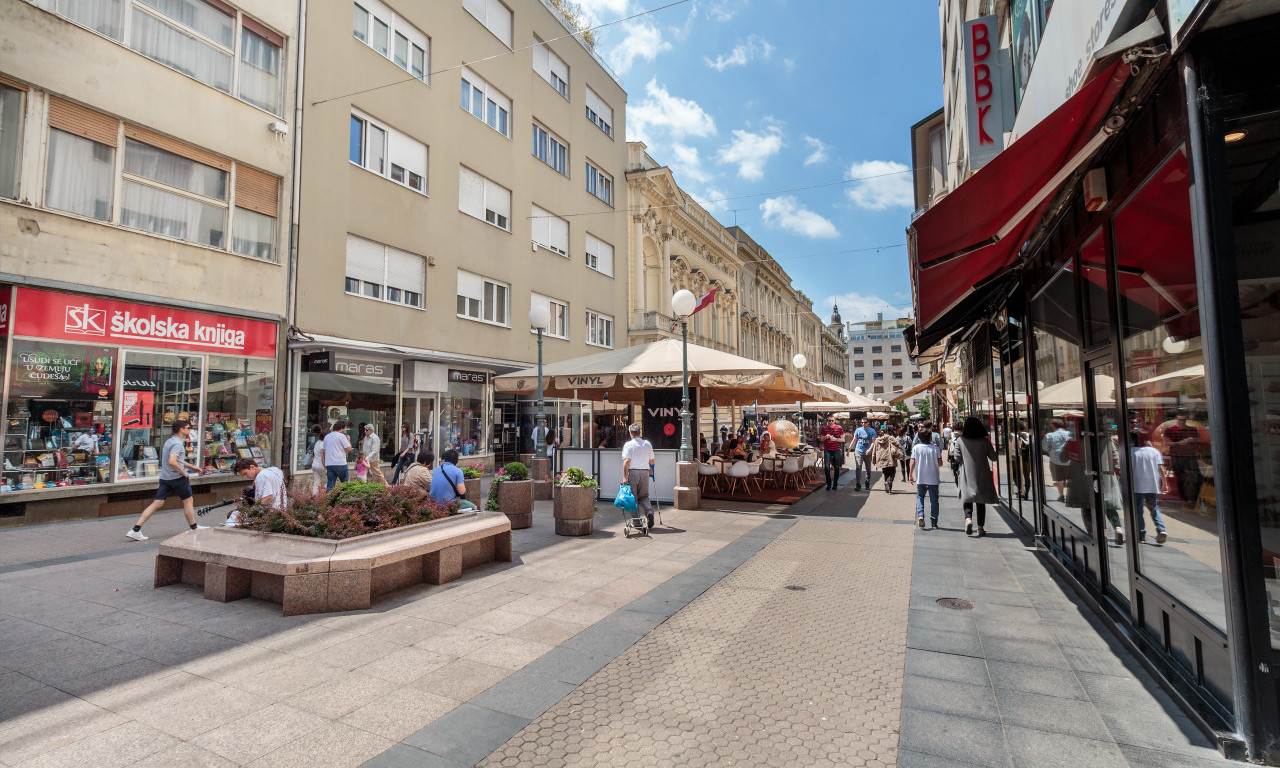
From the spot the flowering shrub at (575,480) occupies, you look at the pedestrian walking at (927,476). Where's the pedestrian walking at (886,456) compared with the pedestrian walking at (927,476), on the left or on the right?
left

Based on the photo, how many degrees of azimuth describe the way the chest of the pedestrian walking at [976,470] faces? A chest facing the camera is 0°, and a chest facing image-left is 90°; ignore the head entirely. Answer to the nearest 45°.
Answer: approximately 180°

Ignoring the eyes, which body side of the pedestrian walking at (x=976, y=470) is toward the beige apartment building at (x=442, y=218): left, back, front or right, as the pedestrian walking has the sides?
left

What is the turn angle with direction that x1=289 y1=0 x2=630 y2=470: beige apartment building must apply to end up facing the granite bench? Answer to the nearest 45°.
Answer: approximately 45° to its right

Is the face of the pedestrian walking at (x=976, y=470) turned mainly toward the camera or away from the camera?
away from the camera

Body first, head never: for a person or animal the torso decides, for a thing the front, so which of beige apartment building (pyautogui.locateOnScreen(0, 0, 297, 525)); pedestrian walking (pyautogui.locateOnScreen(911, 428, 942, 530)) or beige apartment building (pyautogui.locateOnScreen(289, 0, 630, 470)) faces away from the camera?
the pedestrian walking

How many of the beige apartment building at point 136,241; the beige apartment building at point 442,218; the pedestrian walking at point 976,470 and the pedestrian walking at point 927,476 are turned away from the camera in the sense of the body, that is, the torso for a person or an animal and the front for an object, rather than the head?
2

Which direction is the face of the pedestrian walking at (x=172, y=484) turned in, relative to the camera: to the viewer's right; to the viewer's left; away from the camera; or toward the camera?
to the viewer's right

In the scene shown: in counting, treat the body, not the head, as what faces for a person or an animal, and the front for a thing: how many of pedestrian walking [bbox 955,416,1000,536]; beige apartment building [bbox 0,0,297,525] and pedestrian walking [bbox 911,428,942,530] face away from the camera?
2

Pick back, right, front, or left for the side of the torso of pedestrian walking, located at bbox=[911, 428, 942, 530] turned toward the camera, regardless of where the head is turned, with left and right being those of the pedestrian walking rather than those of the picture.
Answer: back

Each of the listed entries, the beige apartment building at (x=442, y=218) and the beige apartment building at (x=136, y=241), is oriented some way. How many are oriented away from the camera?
0

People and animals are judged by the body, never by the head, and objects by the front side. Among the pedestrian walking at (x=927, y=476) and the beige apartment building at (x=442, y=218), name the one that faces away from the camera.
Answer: the pedestrian walking

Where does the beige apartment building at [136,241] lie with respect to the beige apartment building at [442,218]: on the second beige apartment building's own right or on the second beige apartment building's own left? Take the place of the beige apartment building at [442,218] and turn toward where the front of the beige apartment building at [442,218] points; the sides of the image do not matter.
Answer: on the second beige apartment building's own right
